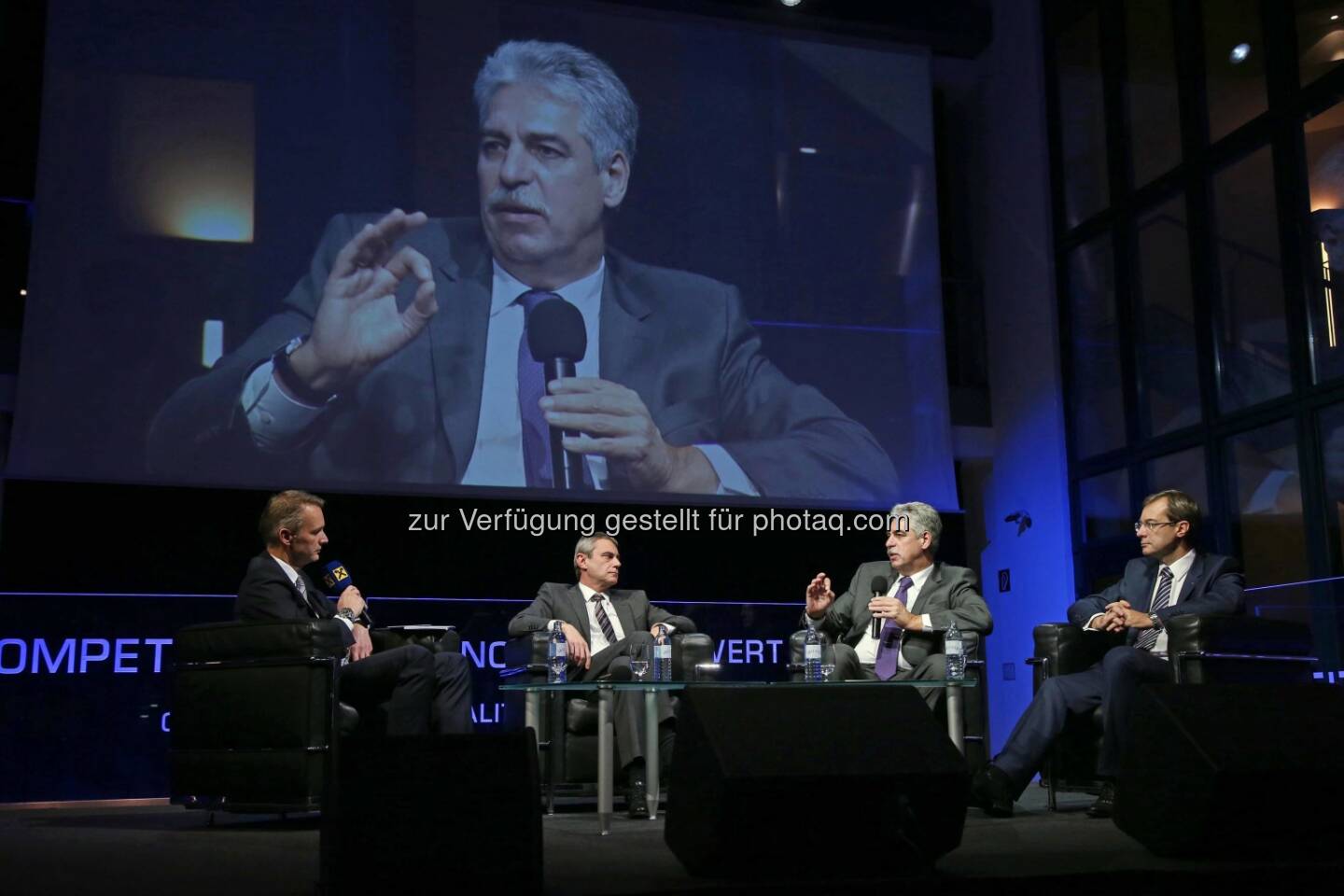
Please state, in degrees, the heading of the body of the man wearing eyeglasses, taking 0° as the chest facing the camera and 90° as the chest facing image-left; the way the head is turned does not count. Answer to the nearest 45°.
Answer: approximately 45°

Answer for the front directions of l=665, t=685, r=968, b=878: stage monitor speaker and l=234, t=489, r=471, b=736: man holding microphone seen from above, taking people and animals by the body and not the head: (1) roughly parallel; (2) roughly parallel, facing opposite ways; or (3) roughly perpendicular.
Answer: roughly perpendicular

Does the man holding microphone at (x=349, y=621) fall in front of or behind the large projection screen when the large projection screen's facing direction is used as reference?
in front

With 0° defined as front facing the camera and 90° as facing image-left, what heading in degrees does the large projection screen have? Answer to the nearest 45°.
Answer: approximately 0°

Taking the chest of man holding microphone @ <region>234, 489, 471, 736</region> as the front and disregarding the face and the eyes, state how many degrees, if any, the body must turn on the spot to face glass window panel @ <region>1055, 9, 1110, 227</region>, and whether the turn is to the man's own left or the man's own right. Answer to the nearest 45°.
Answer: approximately 45° to the man's own left

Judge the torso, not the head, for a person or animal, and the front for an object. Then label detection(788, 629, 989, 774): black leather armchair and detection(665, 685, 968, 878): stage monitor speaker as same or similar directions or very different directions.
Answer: very different directions

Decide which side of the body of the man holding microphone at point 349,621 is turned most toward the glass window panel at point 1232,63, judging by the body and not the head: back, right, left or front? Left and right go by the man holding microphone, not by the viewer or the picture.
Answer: front

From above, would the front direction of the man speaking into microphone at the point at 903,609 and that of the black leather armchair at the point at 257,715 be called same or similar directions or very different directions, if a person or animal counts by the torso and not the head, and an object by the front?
very different directions

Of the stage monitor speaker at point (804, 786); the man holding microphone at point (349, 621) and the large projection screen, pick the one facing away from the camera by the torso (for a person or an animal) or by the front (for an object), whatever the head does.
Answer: the stage monitor speaker

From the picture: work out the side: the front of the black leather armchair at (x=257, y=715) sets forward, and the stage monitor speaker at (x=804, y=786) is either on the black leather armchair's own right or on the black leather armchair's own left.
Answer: on the black leather armchair's own right

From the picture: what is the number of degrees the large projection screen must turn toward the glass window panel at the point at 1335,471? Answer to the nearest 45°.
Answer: approximately 90° to its left

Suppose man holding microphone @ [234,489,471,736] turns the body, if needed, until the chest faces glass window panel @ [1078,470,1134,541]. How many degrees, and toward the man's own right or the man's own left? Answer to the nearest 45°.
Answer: approximately 45° to the man's own left

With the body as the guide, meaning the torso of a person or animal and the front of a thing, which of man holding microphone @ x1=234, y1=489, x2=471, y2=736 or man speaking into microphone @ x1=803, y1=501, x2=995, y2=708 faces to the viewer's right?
man holding microphone @ x1=234, y1=489, x2=471, y2=736

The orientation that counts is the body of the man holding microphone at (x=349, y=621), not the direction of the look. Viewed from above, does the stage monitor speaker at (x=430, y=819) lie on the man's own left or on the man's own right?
on the man's own right
